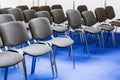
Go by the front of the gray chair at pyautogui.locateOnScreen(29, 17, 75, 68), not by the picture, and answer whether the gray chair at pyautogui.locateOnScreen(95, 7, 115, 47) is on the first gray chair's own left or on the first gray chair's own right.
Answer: on the first gray chair's own left

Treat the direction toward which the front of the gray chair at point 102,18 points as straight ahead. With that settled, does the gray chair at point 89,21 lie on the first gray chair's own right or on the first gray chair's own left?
on the first gray chair's own right

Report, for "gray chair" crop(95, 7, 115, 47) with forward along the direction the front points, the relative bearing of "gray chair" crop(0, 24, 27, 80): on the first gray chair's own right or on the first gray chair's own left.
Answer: on the first gray chair's own right

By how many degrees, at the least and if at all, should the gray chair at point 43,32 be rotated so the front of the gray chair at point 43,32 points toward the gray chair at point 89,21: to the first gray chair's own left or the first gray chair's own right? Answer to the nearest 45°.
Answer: approximately 90° to the first gray chair's own left

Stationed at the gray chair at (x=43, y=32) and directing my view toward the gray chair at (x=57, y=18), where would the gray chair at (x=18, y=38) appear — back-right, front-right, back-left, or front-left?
back-left

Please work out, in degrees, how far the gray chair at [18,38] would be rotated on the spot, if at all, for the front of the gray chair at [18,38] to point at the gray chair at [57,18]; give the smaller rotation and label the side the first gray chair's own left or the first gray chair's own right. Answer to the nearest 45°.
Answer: approximately 90° to the first gray chair's own left

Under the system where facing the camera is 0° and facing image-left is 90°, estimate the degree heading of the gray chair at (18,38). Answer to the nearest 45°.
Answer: approximately 315°

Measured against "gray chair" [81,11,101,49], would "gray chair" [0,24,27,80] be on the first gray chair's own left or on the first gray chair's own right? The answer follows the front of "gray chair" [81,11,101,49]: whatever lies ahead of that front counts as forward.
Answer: on the first gray chair's own right

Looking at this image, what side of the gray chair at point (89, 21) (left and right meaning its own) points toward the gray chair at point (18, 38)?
right

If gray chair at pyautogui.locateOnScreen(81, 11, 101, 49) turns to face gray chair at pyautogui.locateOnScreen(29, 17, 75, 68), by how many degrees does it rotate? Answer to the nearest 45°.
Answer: approximately 90° to its right
